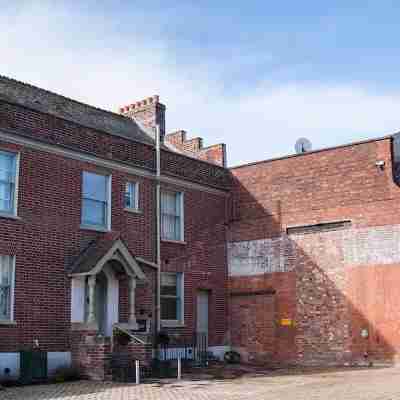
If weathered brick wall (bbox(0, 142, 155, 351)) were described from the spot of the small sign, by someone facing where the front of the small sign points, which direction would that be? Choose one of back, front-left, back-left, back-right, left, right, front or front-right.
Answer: front-right

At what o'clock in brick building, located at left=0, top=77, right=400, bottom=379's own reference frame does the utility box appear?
The utility box is roughly at 3 o'clock from the brick building.

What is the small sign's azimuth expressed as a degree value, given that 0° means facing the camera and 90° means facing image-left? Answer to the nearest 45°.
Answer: approximately 0°

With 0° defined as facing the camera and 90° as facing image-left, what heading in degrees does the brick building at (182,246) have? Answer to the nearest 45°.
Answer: approximately 315°

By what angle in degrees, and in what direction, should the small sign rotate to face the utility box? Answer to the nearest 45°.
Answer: approximately 45° to its right
